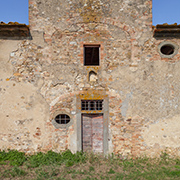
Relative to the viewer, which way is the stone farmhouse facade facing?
toward the camera
